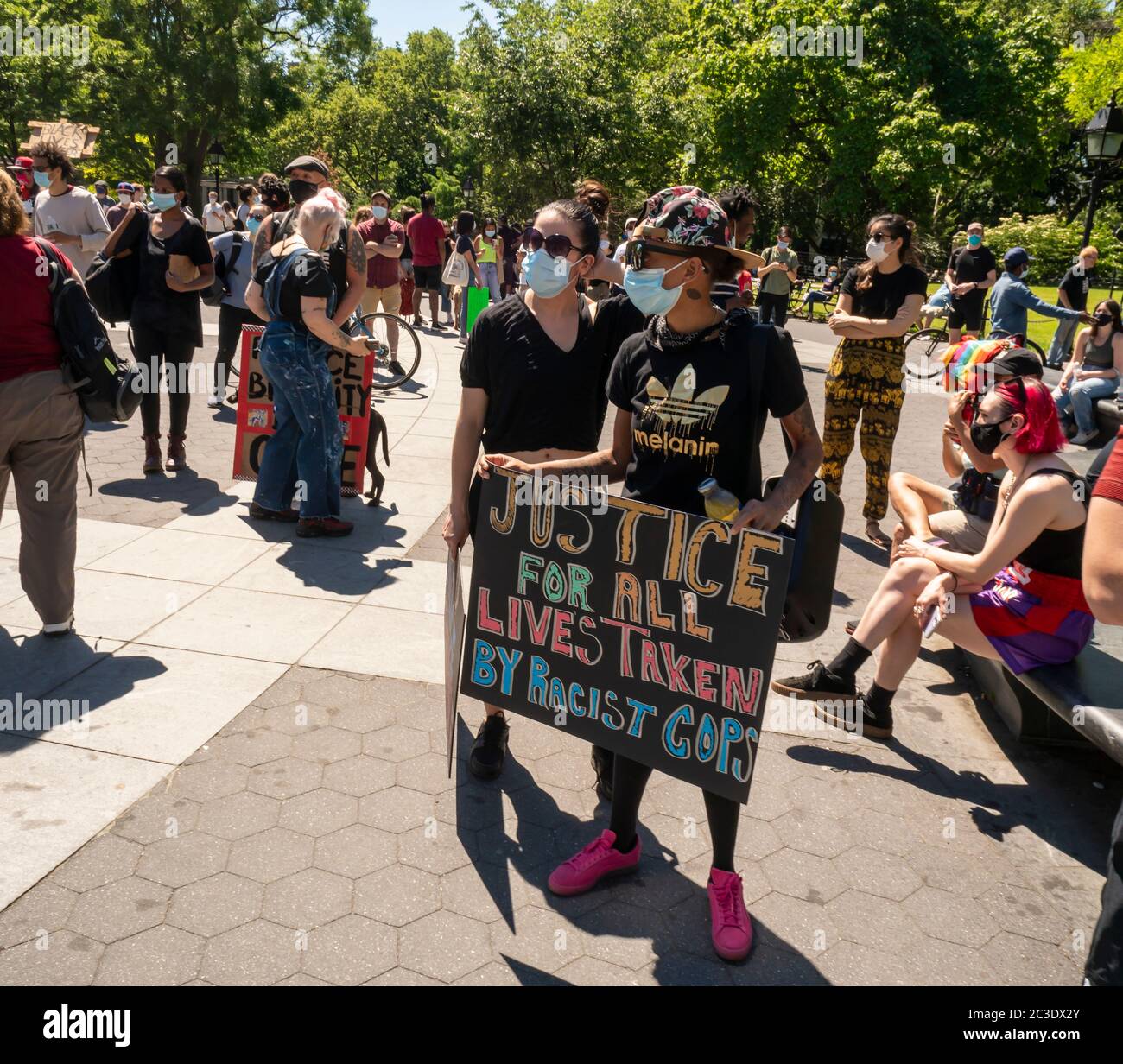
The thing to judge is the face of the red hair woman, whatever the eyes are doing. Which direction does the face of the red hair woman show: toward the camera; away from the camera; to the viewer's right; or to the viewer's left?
to the viewer's left

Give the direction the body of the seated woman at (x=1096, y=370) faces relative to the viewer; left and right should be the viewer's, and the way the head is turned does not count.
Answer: facing the viewer and to the left of the viewer

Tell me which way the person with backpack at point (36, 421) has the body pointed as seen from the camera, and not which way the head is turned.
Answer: away from the camera

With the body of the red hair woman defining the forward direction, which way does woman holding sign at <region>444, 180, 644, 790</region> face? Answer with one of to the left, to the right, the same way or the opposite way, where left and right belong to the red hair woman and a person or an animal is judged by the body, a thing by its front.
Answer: to the left

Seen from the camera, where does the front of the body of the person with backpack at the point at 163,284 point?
toward the camera

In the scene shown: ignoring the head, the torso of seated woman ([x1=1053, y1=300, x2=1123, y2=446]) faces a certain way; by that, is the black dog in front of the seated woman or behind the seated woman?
in front

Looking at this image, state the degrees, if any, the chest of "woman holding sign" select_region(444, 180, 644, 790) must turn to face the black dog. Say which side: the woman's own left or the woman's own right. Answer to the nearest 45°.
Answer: approximately 180°

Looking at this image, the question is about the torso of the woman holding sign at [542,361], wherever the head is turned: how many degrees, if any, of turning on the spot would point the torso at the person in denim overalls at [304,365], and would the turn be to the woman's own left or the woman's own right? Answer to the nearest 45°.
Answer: approximately 135° to the woman's own right

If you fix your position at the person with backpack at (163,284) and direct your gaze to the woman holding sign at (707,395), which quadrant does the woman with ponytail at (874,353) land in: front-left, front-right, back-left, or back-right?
front-left

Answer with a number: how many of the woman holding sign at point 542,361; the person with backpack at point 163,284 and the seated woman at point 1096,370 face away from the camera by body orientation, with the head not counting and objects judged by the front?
0

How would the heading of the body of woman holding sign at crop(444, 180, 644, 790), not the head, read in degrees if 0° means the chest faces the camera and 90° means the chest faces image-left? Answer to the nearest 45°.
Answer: approximately 0°

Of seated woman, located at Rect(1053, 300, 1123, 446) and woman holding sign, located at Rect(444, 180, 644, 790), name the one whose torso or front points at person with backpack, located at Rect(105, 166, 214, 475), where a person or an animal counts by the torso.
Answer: the seated woman

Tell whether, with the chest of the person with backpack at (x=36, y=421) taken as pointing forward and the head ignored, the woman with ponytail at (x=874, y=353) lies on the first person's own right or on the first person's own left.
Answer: on the first person's own right

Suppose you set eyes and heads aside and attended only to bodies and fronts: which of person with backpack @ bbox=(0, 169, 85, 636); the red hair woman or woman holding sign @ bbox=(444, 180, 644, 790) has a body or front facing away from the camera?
the person with backpack
